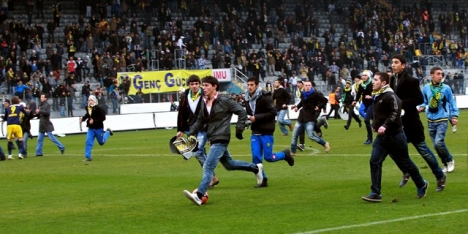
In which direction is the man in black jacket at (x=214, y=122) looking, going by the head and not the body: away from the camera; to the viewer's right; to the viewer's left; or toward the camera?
to the viewer's left

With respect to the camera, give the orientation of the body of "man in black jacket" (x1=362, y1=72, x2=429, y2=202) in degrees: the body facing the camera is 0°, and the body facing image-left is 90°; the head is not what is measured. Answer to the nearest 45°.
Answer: approximately 90°

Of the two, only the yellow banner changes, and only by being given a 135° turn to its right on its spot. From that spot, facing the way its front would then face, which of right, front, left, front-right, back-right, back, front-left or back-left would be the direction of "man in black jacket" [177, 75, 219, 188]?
back-left

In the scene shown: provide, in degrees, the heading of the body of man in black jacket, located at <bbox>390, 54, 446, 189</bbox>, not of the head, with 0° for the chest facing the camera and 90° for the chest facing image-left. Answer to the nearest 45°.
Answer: approximately 45°

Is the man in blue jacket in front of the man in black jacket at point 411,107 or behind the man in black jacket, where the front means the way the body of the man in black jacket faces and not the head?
behind

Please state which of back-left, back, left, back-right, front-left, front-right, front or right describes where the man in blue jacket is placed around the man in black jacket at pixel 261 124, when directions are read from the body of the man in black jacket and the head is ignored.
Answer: back-left

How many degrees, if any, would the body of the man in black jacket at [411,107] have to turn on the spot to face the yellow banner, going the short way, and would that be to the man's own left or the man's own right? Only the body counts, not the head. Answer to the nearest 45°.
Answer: approximately 90° to the man's own right

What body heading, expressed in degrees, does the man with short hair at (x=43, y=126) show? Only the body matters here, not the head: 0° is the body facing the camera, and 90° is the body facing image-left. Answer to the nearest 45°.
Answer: approximately 90°

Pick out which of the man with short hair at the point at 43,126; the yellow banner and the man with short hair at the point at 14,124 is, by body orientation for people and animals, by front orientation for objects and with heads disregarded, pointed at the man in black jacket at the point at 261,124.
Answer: the yellow banner

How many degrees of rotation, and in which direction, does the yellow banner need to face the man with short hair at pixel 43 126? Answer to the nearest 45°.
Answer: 0° — it already faces them

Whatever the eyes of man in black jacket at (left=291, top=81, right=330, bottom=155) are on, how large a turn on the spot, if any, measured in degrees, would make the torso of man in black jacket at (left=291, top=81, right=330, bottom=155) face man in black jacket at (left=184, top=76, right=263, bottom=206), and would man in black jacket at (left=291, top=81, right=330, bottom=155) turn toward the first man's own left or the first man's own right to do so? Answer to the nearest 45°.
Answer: approximately 45° to the first man's own left
